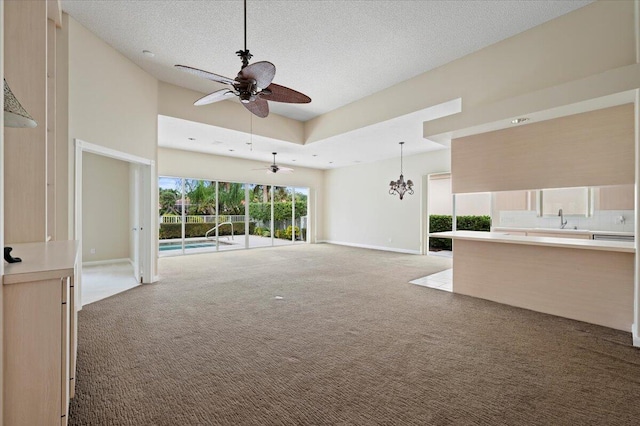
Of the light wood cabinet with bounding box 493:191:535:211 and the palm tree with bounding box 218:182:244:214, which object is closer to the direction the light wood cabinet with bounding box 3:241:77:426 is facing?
the light wood cabinet

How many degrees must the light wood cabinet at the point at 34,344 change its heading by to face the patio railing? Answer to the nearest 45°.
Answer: approximately 45° to its left

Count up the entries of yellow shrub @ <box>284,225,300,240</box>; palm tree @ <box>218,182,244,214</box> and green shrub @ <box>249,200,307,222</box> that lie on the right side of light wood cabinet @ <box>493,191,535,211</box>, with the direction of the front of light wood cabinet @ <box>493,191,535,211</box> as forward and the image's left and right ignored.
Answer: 3

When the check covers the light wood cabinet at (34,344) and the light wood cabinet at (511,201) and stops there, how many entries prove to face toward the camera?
1

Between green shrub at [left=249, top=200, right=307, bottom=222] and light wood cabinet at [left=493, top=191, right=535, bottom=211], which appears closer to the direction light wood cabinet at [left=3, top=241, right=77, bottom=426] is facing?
the light wood cabinet

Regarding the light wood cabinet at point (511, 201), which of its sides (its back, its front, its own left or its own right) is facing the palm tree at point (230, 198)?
right

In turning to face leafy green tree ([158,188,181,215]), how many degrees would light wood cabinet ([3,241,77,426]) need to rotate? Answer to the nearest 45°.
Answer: approximately 90° to its left

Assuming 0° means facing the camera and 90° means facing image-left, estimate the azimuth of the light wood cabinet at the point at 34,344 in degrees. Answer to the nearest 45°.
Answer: approximately 270°

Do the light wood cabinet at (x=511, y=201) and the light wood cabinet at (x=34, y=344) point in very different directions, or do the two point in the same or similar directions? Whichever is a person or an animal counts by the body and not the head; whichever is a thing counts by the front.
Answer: very different directions

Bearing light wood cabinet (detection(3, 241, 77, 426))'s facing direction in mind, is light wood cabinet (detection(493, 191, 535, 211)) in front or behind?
in front

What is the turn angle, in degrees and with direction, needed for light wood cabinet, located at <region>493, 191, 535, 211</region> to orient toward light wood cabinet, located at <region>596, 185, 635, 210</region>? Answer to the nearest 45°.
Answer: approximately 90° to its left

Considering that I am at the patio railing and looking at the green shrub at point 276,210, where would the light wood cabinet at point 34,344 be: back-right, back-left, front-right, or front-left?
back-right

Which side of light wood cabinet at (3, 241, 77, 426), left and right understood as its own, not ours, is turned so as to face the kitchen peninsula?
front

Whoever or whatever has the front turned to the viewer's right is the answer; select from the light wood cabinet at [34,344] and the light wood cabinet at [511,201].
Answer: the light wood cabinet at [34,344]

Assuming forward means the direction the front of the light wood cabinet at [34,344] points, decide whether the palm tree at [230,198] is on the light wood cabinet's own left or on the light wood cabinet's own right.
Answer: on the light wood cabinet's own left

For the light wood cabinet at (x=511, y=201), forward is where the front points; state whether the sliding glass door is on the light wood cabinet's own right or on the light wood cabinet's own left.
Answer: on the light wood cabinet's own right
